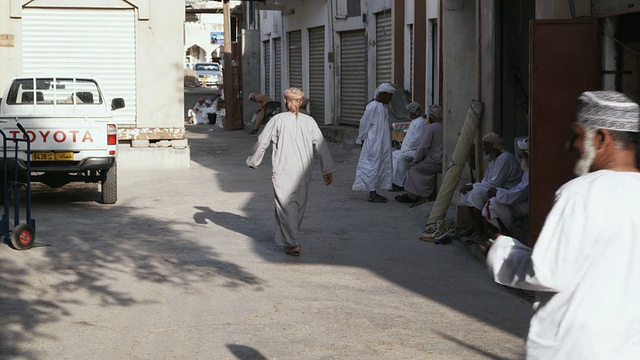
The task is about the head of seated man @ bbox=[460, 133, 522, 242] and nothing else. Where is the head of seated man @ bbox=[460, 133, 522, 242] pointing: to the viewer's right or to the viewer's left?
to the viewer's left

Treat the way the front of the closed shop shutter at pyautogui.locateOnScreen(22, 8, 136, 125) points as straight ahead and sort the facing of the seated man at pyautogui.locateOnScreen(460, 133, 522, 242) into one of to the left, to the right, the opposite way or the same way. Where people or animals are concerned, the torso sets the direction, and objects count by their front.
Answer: to the right

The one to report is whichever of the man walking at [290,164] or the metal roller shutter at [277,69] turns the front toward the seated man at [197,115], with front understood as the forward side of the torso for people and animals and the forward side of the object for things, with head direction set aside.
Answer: the man walking

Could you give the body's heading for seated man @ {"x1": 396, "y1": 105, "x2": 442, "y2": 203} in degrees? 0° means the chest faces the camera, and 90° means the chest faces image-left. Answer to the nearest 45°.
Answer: approximately 90°

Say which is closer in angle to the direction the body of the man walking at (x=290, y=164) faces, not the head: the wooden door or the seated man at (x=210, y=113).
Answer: the seated man

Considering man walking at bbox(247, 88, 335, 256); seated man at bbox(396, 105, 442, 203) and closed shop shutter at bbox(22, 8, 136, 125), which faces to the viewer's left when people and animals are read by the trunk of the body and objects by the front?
the seated man

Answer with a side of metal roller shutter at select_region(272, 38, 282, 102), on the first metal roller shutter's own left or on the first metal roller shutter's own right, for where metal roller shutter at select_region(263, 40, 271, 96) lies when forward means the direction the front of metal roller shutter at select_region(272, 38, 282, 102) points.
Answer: on the first metal roller shutter's own right

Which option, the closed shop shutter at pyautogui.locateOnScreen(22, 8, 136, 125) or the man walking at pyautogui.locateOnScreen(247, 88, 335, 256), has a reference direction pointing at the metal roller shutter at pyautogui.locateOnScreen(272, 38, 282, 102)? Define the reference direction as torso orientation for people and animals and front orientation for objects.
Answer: the man walking

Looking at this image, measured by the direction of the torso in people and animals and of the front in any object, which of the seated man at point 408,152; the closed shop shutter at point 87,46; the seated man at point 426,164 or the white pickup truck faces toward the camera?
the closed shop shutter

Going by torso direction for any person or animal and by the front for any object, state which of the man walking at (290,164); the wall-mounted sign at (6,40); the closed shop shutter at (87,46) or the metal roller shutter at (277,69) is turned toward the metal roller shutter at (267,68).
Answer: the man walking

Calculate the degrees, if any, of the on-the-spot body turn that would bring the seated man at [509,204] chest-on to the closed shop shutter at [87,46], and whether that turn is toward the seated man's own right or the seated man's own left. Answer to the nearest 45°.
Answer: approximately 45° to the seated man's own right

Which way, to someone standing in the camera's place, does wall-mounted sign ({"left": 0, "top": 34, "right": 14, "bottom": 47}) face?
facing the viewer

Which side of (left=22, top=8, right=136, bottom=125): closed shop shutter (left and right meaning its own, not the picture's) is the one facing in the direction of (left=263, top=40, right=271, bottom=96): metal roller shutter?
back

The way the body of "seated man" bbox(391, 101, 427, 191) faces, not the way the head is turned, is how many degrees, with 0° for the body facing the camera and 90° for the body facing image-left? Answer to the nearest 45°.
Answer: approximately 90°
